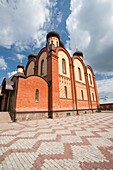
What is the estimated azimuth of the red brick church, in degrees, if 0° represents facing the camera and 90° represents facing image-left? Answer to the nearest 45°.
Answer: approximately 45°
